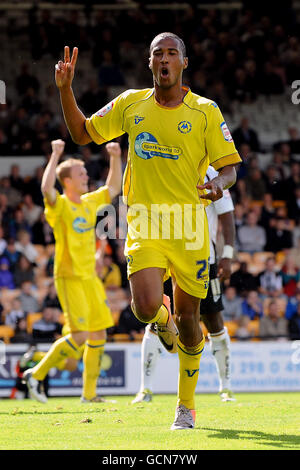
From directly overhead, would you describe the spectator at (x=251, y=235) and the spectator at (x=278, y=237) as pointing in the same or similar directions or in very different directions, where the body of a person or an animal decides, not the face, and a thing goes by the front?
same or similar directions

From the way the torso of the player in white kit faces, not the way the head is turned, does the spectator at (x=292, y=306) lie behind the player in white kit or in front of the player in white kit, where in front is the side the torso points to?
behind

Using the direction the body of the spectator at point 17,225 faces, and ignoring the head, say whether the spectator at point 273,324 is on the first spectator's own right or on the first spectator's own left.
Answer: on the first spectator's own left

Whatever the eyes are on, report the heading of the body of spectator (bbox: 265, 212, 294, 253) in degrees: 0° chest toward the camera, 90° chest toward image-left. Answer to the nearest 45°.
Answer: approximately 0°

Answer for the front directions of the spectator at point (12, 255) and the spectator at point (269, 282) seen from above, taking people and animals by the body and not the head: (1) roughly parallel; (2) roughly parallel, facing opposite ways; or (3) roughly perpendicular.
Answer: roughly parallel

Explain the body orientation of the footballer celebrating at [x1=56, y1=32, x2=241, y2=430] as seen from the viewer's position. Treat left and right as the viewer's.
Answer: facing the viewer

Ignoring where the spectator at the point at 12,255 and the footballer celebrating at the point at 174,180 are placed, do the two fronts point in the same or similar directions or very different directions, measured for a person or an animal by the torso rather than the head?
same or similar directions

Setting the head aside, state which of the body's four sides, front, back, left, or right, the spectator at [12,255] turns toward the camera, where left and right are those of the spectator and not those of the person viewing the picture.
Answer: front

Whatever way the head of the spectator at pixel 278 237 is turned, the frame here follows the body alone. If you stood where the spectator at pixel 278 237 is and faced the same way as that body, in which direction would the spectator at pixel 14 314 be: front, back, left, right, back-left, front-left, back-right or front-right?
front-right

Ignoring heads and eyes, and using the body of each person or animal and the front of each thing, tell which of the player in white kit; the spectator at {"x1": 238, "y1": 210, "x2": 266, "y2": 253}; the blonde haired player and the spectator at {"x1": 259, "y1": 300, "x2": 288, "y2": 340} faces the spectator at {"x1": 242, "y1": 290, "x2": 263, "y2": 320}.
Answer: the spectator at {"x1": 238, "y1": 210, "x2": 266, "y2": 253}

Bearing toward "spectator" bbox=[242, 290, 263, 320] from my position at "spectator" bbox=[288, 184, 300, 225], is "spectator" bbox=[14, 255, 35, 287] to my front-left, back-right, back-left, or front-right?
front-right

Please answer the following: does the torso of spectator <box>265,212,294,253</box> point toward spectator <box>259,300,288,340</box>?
yes

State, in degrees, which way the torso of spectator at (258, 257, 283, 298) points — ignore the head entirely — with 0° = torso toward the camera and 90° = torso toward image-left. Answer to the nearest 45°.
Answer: approximately 0°

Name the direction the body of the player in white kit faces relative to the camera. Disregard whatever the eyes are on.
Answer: toward the camera

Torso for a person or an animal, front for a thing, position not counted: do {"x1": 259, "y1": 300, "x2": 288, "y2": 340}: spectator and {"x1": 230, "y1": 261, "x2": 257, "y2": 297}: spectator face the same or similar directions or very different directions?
same or similar directions
